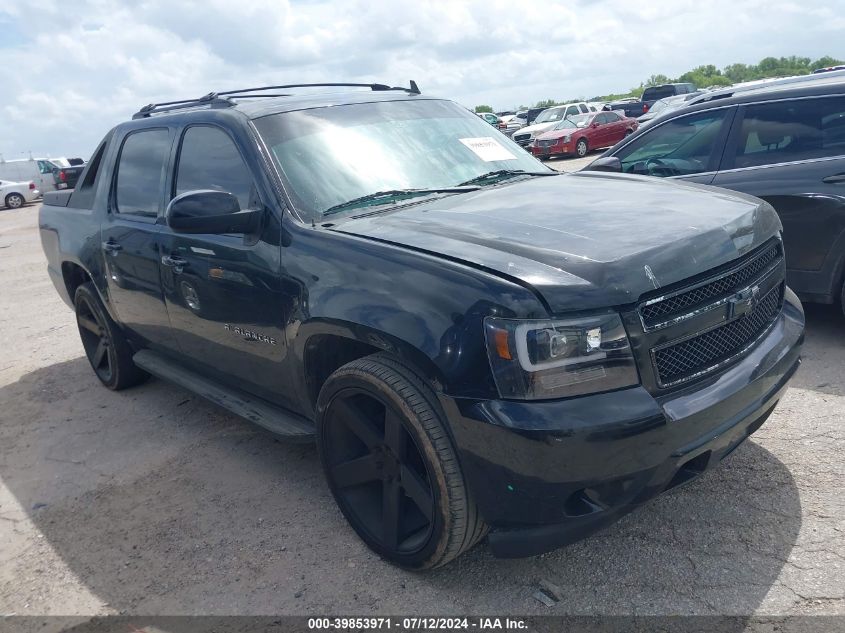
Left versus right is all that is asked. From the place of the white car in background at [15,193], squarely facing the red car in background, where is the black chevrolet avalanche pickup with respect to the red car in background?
right

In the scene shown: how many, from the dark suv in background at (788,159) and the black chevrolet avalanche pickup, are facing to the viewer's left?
1

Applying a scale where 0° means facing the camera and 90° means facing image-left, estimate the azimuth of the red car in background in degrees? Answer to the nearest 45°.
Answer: approximately 45°

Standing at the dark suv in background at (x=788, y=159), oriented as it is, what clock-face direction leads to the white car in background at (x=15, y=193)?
The white car in background is roughly at 1 o'clock from the dark suv in background.

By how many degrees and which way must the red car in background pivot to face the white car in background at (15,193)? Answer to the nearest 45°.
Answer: approximately 45° to its right

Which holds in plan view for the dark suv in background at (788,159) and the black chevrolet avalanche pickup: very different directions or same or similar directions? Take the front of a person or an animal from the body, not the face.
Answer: very different directions

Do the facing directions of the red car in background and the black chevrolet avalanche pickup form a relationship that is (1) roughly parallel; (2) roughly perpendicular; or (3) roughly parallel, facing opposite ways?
roughly perpendicular

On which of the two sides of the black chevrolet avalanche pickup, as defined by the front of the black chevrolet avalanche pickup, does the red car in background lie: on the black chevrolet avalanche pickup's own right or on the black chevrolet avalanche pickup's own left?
on the black chevrolet avalanche pickup's own left

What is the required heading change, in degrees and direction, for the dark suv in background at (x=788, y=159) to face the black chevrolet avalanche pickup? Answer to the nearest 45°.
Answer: approximately 45° to its left

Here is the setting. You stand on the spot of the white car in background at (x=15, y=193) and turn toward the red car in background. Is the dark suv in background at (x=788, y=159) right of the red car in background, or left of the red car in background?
right

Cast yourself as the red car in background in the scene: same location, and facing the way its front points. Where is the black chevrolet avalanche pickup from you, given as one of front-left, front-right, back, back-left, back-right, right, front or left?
front-left

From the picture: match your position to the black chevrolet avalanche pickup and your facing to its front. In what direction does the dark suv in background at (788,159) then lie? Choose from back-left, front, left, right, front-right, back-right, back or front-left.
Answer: left

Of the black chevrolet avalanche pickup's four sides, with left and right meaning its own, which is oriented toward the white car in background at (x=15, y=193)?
back

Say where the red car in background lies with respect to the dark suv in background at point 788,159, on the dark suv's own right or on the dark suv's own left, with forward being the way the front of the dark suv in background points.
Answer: on the dark suv's own right

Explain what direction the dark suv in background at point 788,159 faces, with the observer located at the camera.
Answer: facing to the left of the viewer
